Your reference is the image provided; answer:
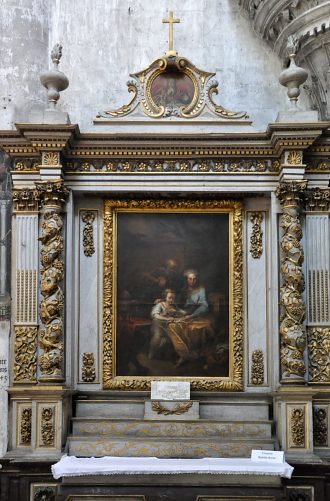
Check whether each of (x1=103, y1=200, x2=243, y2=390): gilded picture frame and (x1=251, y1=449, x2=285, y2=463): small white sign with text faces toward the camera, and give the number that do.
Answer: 2

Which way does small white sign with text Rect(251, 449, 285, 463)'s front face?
toward the camera

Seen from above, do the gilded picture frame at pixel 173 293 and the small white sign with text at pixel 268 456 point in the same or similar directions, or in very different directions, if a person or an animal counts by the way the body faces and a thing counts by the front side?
same or similar directions

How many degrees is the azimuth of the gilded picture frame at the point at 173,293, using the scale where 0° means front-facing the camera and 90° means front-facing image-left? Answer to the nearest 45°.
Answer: approximately 0°
